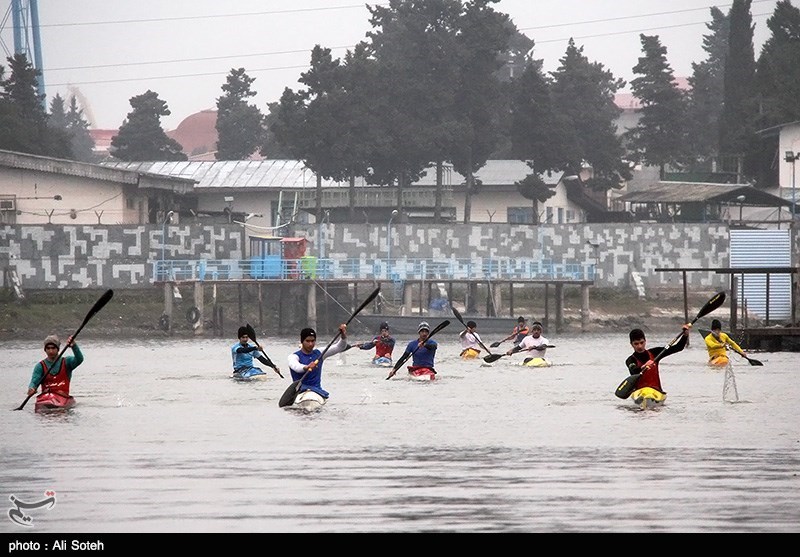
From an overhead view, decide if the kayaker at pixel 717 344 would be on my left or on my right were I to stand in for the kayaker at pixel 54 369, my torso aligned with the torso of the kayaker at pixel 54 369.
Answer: on my left

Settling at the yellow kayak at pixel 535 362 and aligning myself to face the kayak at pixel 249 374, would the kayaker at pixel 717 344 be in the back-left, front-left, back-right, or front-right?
back-left

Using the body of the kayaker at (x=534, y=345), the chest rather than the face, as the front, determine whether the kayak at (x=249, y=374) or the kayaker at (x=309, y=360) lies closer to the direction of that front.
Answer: the kayaker

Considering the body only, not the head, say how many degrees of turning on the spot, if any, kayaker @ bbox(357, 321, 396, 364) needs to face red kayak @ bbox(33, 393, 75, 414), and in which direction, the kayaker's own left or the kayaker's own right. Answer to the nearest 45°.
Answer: approximately 45° to the kayaker's own right

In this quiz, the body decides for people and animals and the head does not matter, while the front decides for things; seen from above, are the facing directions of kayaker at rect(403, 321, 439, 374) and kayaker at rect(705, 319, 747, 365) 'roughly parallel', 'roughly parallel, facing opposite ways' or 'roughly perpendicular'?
roughly parallel

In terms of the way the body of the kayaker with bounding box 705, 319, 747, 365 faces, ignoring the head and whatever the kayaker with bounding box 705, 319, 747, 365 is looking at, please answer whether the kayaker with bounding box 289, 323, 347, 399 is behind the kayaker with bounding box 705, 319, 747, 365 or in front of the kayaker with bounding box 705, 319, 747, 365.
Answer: in front

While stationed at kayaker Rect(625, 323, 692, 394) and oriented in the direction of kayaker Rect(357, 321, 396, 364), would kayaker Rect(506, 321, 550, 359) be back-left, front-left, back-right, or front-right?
front-right

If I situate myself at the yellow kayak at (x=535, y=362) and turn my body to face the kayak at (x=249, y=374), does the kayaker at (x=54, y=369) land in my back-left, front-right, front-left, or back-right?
front-left

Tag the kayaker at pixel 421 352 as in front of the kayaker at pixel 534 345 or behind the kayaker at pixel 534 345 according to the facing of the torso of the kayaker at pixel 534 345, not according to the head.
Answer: in front

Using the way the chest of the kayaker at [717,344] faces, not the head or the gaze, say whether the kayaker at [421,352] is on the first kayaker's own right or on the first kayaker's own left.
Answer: on the first kayaker's own right

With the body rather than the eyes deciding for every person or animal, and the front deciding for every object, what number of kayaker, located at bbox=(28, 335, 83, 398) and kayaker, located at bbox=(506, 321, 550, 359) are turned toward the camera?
2

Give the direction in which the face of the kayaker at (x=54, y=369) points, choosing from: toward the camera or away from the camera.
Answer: toward the camera

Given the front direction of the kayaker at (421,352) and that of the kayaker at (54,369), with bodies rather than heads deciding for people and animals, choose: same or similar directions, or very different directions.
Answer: same or similar directions

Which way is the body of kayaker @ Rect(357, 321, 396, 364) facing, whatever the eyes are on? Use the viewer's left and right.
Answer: facing the viewer

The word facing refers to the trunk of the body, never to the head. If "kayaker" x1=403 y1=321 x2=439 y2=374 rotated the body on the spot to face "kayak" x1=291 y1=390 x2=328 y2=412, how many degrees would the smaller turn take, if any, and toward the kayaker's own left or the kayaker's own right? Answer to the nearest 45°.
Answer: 0° — they already face it

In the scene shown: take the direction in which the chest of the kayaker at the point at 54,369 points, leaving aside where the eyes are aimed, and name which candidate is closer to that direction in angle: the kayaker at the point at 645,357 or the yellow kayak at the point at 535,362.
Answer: the kayaker

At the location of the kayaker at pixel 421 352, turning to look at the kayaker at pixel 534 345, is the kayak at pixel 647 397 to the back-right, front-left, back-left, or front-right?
back-right

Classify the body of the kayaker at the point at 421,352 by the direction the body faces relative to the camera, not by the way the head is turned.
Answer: toward the camera

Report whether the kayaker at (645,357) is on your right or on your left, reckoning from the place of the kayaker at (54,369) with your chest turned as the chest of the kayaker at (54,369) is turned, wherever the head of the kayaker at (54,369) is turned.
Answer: on your left

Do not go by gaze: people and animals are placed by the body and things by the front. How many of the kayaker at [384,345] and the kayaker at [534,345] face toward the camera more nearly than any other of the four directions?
2
